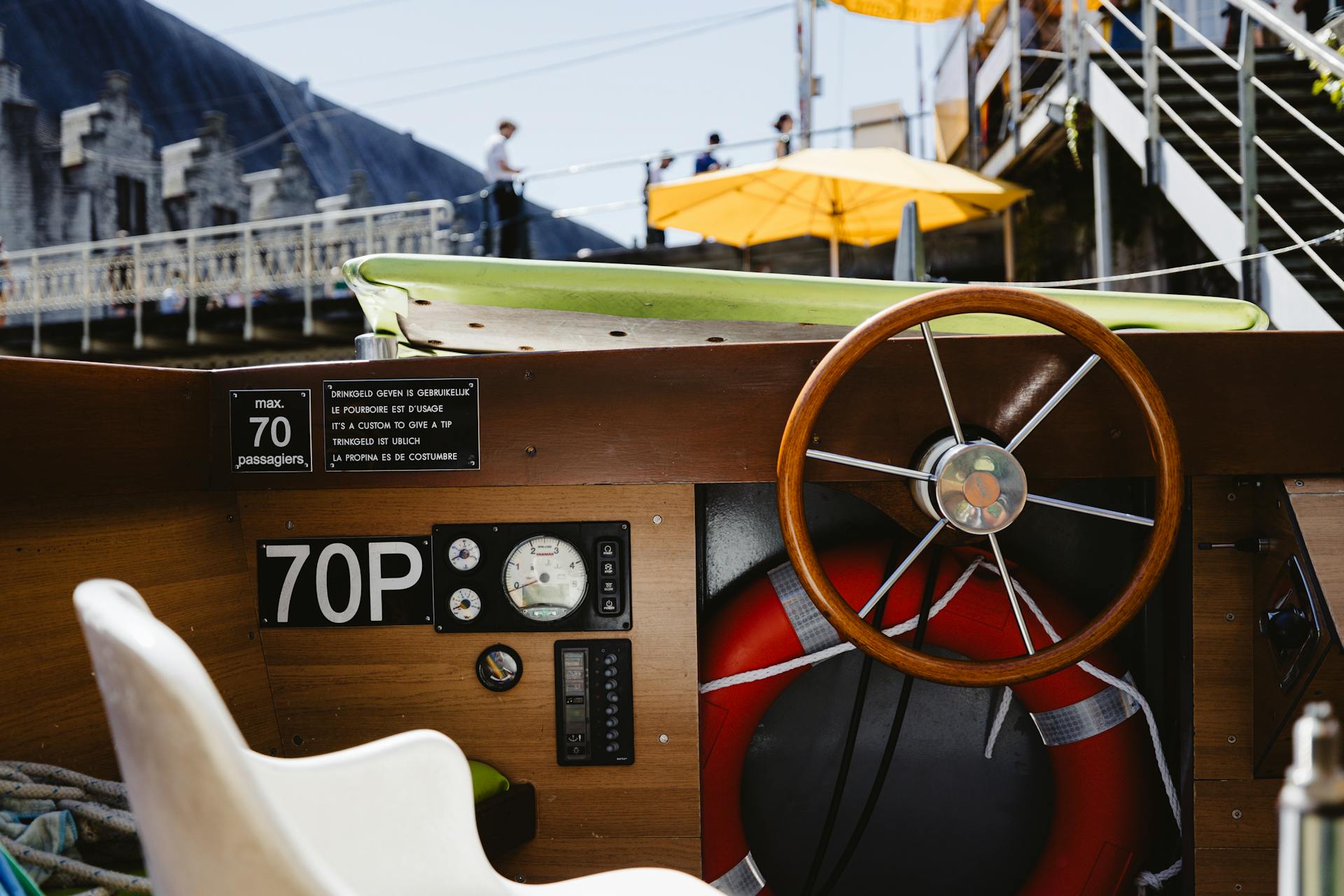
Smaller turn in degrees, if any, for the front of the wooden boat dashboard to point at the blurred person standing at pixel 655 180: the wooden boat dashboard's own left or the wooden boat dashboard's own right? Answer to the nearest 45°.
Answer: approximately 180°

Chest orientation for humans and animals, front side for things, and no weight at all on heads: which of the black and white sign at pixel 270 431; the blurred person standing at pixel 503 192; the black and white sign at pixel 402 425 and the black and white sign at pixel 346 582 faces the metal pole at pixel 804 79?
the blurred person standing

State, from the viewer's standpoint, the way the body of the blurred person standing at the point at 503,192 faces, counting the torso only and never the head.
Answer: to the viewer's right

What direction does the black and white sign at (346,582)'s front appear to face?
toward the camera

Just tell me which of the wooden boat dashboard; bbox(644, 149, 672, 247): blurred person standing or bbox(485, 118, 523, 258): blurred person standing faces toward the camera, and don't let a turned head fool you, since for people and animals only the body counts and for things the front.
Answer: the wooden boat dashboard

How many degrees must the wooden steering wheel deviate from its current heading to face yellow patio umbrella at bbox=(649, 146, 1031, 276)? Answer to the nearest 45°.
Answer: approximately 180°

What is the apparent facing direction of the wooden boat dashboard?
toward the camera

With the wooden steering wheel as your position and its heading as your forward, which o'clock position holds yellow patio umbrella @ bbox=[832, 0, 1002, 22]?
The yellow patio umbrella is roughly at 6 o'clock from the wooden steering wheel.

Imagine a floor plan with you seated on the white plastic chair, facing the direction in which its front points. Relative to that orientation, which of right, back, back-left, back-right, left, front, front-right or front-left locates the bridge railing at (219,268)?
left

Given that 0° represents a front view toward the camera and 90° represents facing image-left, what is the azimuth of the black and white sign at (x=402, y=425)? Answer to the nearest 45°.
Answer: approximately 0°

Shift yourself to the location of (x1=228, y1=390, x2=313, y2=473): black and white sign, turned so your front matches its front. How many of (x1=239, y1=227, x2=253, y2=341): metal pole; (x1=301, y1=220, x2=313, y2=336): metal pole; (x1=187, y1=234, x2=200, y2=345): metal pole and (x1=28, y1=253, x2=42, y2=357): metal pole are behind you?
4

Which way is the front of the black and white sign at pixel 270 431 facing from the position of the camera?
facing the viewer

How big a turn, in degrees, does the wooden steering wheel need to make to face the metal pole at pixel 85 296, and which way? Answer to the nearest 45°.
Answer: approximately 135° to its right

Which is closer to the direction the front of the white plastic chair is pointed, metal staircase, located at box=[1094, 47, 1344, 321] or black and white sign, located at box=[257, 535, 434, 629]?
the metal staircase

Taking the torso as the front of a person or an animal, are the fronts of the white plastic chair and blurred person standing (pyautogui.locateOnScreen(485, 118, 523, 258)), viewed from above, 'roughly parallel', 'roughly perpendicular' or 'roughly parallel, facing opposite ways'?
roughly parallel

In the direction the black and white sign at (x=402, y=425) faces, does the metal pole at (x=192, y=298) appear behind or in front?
behind

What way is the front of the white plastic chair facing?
to the viewer's right

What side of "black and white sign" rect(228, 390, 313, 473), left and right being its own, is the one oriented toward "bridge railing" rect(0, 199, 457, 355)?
back

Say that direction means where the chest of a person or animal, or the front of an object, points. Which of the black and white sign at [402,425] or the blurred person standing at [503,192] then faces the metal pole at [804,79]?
the blurred person standing
